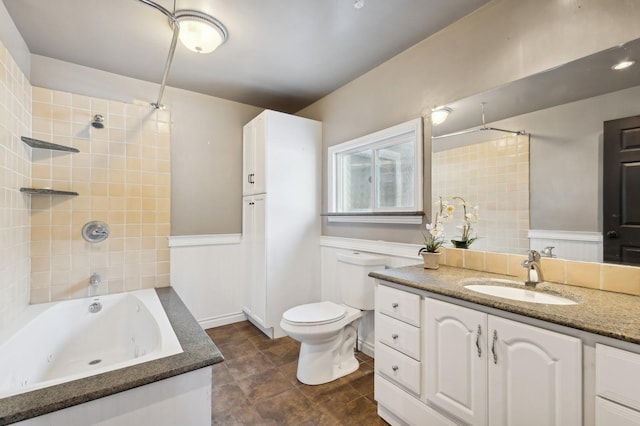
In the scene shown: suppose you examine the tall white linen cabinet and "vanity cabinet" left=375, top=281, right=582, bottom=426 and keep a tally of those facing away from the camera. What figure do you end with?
0

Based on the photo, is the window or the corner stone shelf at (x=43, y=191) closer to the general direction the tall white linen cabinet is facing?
the corner stone shelf

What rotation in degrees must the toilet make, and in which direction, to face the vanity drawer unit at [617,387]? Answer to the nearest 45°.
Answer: approximately 90° to its left

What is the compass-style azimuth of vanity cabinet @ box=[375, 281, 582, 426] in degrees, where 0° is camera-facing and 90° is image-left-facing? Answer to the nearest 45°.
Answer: approximately 45°

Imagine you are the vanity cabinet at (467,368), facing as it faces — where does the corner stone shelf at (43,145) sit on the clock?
The corner stone shelf is roughly at 1 o'clock from the vanity cabinet.

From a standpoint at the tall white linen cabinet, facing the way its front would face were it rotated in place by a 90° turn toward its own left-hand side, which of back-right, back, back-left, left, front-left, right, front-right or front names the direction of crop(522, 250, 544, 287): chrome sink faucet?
front

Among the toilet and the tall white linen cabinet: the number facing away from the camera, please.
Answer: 0

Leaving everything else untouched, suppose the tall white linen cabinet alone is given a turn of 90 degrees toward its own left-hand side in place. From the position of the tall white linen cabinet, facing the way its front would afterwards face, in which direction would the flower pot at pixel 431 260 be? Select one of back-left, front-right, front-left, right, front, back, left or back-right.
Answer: front

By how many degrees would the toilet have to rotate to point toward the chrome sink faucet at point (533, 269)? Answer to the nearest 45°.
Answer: approximately 90° to its left

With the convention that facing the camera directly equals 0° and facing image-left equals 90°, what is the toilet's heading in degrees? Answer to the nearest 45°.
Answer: approximately 45°

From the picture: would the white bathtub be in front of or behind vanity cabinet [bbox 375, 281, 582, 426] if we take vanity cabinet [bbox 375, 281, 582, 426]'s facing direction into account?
in front
